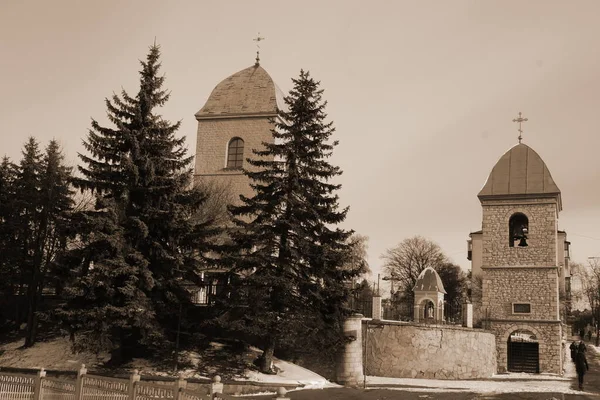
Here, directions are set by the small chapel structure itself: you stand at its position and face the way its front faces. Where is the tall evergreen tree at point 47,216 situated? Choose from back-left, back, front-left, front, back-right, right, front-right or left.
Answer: front-right

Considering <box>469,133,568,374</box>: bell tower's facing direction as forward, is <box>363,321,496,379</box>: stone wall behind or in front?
in front

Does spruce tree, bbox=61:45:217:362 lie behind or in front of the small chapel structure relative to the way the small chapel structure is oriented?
in front

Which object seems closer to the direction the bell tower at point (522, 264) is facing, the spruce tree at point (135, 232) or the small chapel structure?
the spruce tree

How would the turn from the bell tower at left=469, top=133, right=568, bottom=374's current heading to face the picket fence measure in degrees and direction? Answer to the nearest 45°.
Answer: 0° — it already faces it

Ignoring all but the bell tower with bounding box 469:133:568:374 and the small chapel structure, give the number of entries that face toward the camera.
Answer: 2

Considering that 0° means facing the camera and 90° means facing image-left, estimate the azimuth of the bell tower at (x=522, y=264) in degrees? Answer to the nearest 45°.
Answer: approximately 0°
